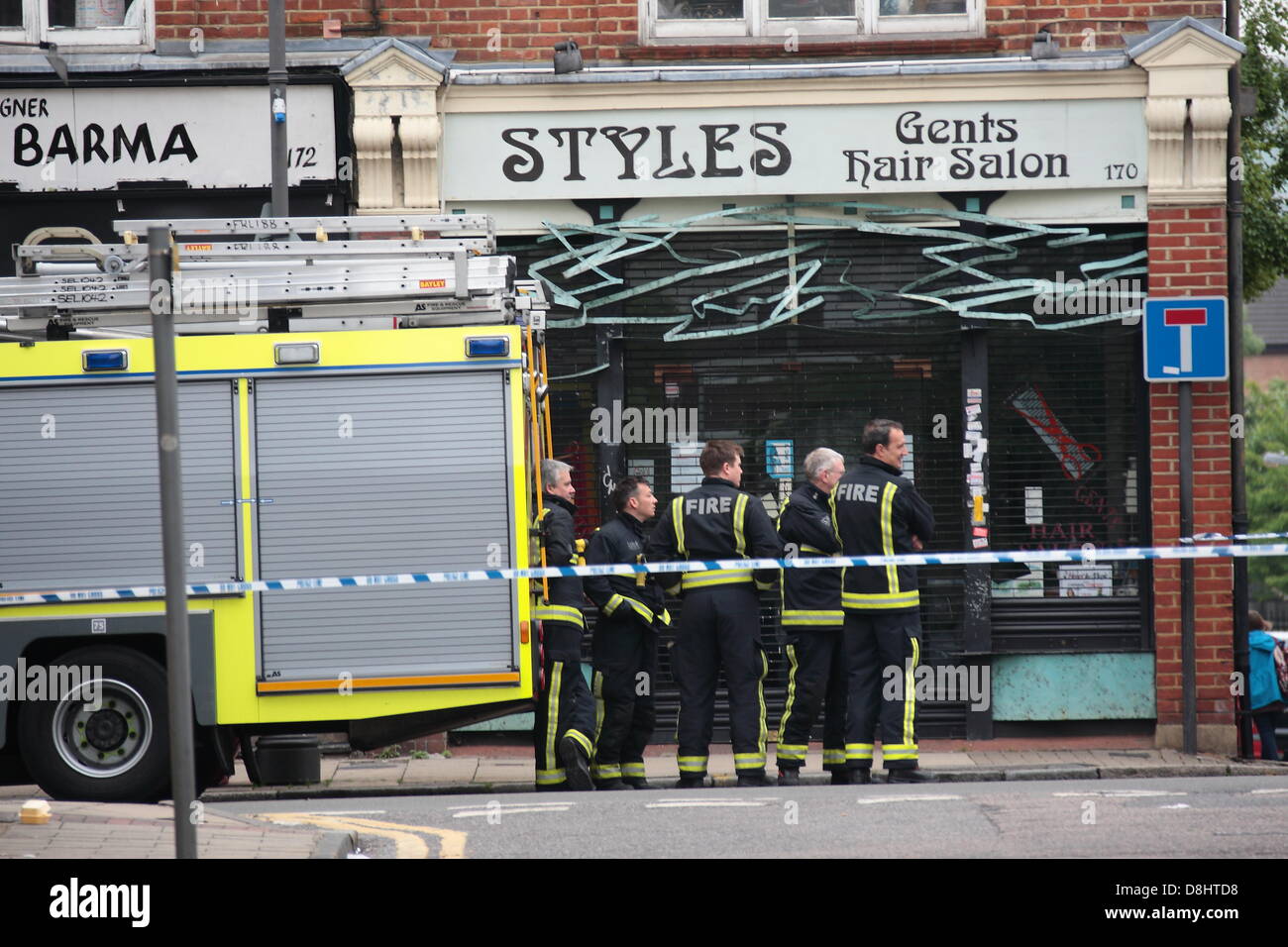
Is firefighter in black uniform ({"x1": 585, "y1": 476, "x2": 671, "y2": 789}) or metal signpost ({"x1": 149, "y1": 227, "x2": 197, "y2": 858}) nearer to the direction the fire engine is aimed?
the metal signpost

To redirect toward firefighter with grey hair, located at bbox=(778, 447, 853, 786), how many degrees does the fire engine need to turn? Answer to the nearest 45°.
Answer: approximately 180°

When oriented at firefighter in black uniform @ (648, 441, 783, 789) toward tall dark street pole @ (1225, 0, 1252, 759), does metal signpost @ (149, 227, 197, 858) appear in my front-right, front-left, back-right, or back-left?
back-right

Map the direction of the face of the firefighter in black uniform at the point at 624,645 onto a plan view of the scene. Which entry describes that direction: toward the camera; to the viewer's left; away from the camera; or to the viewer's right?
to the viewer's right

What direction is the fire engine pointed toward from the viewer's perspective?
to the viewer's left

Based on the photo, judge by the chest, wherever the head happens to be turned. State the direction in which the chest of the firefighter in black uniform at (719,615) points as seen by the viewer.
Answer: away from the camera

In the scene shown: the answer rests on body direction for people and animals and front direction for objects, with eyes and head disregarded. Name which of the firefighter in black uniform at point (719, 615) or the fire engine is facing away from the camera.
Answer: the firefighter in black uniform

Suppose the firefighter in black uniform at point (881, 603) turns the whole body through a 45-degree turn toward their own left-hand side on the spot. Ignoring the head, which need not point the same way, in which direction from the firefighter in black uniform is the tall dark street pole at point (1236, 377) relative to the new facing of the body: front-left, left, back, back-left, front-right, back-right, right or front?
front-right

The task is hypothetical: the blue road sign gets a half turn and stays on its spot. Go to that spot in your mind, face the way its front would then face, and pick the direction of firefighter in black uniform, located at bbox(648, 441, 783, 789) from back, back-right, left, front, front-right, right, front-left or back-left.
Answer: back-left

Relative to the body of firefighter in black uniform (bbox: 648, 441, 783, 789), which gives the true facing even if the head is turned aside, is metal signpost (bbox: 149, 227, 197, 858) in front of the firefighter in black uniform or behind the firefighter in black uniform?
behind

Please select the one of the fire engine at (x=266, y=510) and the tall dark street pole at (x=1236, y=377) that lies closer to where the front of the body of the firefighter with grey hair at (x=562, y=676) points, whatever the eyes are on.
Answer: the tall dark street pole

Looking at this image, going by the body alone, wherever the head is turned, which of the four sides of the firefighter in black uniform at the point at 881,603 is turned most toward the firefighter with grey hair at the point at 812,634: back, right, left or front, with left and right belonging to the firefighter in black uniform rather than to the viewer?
left

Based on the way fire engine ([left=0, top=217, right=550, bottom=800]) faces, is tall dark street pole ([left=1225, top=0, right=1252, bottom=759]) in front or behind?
behind

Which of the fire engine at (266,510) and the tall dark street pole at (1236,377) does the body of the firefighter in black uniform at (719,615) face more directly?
the tall dark street pole

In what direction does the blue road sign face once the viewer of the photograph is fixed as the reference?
facing the viewer

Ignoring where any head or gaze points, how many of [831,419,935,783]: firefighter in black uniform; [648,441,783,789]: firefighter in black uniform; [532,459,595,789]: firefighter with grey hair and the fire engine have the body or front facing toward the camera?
0

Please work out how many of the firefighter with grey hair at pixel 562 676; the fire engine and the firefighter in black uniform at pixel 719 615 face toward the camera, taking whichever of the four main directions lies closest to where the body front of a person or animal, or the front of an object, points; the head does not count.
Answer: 0
